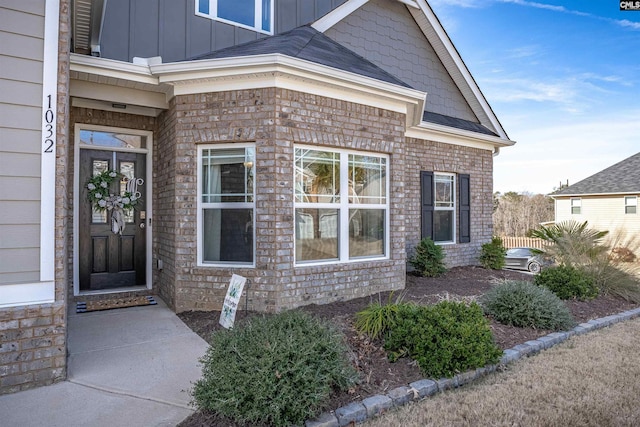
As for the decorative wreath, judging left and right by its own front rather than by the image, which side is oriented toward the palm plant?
left

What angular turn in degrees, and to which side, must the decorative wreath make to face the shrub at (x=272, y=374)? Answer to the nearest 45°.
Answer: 0° — it already faces it

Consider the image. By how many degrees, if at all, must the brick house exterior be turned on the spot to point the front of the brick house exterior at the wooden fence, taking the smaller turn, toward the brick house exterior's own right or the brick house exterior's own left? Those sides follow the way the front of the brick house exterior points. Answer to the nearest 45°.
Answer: approximately 90° to the brick house exterior's own left

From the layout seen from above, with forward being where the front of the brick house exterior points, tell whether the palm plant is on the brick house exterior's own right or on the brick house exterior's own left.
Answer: on the brick house exterior's own left

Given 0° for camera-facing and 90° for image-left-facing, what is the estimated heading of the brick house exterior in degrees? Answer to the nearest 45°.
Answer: approximately 315°

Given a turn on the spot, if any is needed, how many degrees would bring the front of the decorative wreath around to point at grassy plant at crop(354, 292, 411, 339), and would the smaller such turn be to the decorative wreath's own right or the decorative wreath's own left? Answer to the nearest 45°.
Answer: approximately 45° to the decorative wreath's own left

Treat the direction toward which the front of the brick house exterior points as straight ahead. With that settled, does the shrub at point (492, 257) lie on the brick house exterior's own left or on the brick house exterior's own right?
on the brick house exterior's own left

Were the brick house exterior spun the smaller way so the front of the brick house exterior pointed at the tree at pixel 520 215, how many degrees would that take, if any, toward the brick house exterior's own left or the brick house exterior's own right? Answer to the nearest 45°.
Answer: approximately 90° to the brick house exterior's own left

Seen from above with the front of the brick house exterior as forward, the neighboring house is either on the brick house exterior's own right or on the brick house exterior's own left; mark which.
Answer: on the brick house exterior's own left

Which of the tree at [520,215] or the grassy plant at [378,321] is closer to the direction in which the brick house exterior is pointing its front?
the grassy plant

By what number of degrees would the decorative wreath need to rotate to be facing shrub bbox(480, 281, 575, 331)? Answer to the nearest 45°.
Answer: approximately 45° to its left

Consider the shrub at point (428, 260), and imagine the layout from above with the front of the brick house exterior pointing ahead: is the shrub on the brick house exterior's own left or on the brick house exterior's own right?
on the brick house exterior's own left
